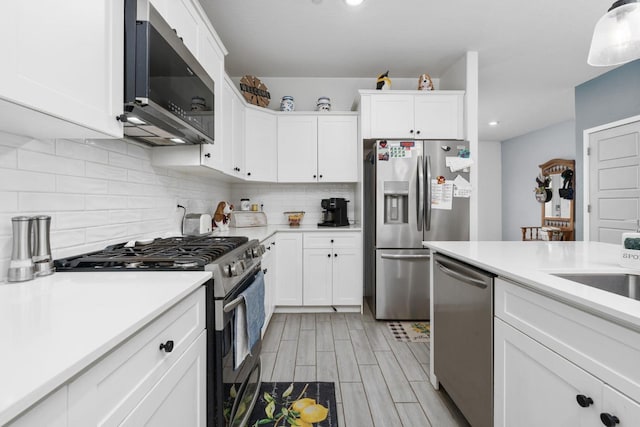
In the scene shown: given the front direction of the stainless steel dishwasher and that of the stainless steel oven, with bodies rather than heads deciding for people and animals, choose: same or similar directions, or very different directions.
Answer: very different directions

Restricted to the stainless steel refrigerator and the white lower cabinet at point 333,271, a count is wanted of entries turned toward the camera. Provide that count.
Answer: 2

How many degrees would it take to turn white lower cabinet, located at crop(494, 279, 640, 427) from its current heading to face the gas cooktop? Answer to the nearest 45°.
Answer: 0° — it already faces it

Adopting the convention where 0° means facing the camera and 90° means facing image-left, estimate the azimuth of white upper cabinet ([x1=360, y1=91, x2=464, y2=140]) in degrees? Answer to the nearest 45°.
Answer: approximately 0°

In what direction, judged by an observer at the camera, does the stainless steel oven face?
facing to the right of the viewer

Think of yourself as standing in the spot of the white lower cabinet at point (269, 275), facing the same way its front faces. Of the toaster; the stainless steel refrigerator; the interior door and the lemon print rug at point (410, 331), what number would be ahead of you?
3

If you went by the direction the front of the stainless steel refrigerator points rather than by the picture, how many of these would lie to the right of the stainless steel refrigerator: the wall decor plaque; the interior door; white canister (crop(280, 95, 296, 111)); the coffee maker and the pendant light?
3

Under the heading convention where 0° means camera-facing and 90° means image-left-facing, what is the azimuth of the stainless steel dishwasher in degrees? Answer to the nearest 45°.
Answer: approximately 45°

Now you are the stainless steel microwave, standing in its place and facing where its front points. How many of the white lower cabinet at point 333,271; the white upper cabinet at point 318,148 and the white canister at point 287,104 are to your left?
3

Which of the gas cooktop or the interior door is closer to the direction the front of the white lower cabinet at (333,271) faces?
the gas cooktop

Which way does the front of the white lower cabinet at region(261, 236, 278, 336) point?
to the viewer's right

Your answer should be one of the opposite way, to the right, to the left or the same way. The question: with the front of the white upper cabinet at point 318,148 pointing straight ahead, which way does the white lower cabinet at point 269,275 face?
to the left

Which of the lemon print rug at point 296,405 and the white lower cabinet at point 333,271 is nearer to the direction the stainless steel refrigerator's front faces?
the lemon print rug
